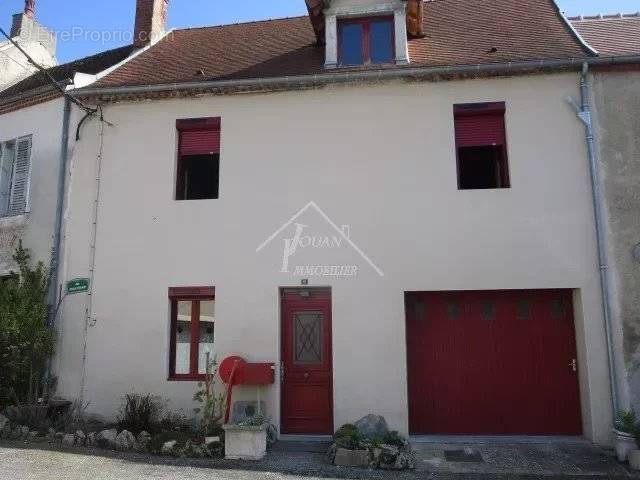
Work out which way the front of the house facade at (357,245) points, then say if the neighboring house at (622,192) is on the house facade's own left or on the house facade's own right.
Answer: on the house facade's own left

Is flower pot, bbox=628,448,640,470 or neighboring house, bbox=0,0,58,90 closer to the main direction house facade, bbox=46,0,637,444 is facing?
the flower pot

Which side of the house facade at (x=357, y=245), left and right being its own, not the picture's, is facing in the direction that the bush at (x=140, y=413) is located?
right

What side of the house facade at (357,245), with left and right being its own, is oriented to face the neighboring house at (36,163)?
right

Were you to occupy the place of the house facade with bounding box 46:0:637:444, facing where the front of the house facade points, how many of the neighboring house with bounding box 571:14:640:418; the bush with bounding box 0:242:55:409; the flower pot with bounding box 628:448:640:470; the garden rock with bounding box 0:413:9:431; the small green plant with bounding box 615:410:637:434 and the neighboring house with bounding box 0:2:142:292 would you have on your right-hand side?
3

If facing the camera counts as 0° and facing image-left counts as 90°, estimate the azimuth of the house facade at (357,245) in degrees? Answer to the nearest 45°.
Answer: approximately 0°

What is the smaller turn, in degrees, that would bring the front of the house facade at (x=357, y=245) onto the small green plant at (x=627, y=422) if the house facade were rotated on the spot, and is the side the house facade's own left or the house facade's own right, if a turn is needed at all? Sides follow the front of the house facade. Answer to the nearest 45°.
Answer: approximately 90° to the house facade's own left

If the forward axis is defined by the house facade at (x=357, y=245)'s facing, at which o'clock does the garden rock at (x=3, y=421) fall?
The garden rock is roughly at 3 o'clock from the house facade.

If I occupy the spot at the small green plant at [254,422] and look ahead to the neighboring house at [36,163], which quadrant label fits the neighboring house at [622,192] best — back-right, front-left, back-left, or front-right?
back-right
